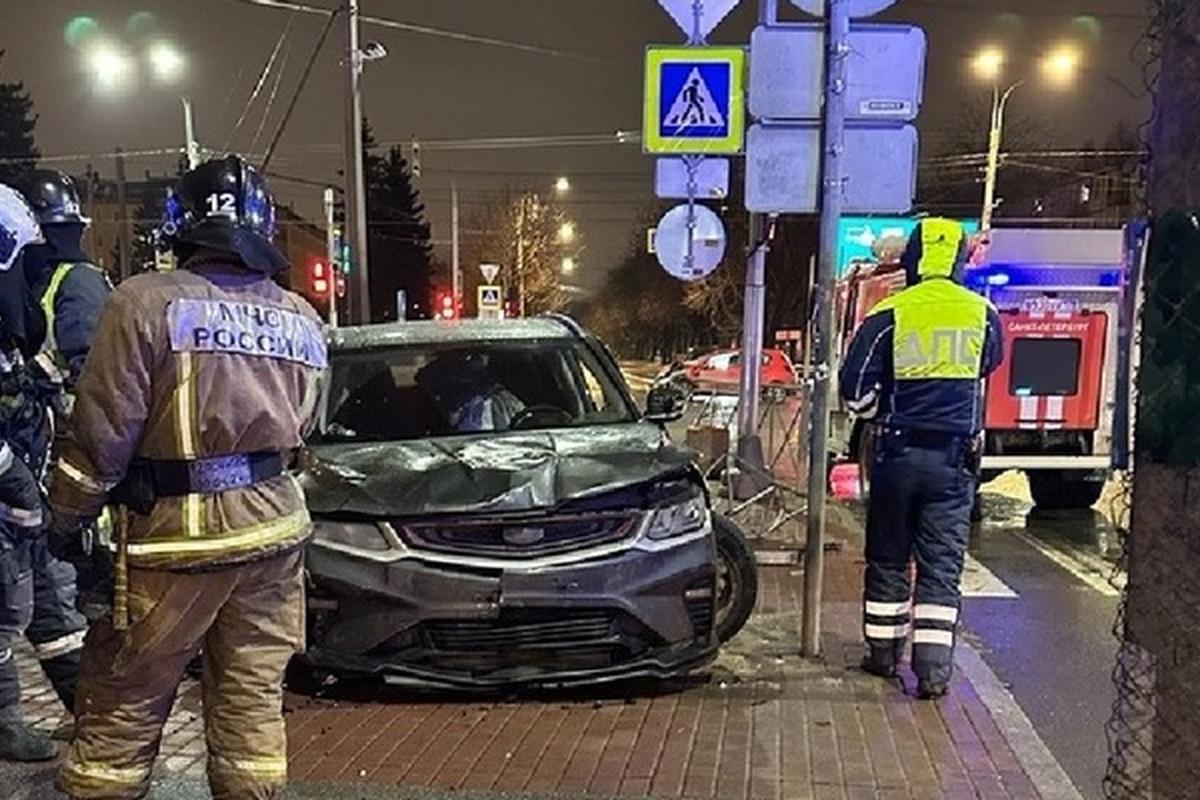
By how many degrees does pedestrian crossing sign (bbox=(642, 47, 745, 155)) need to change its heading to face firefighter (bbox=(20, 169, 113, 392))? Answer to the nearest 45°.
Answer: approximately 45° to its right

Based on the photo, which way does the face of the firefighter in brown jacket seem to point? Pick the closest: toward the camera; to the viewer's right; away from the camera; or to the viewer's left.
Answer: away from the camera

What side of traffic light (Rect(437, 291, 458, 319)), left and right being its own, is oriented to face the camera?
front

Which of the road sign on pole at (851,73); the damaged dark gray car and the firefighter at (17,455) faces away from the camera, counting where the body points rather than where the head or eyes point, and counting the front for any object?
the road sign on pole

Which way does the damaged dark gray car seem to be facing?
toward the camera

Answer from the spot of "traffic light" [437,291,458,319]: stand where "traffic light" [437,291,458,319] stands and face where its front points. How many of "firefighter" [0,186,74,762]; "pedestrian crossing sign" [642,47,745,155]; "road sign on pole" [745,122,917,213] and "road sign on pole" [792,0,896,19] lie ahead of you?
4

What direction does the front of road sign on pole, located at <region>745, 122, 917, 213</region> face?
away from the camera

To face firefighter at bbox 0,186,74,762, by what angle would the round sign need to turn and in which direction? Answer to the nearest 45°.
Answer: approximately 135° to its left

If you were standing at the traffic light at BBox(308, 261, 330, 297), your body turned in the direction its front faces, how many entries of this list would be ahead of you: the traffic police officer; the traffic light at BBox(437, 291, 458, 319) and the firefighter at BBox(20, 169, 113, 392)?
2

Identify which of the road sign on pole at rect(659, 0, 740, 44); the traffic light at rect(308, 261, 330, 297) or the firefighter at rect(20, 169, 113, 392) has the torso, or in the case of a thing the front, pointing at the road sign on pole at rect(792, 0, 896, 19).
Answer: the traffic light

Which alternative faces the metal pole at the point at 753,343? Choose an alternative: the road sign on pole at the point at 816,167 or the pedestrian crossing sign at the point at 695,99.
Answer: the road sign on pole

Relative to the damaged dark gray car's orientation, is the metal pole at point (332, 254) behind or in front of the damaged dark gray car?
behind
